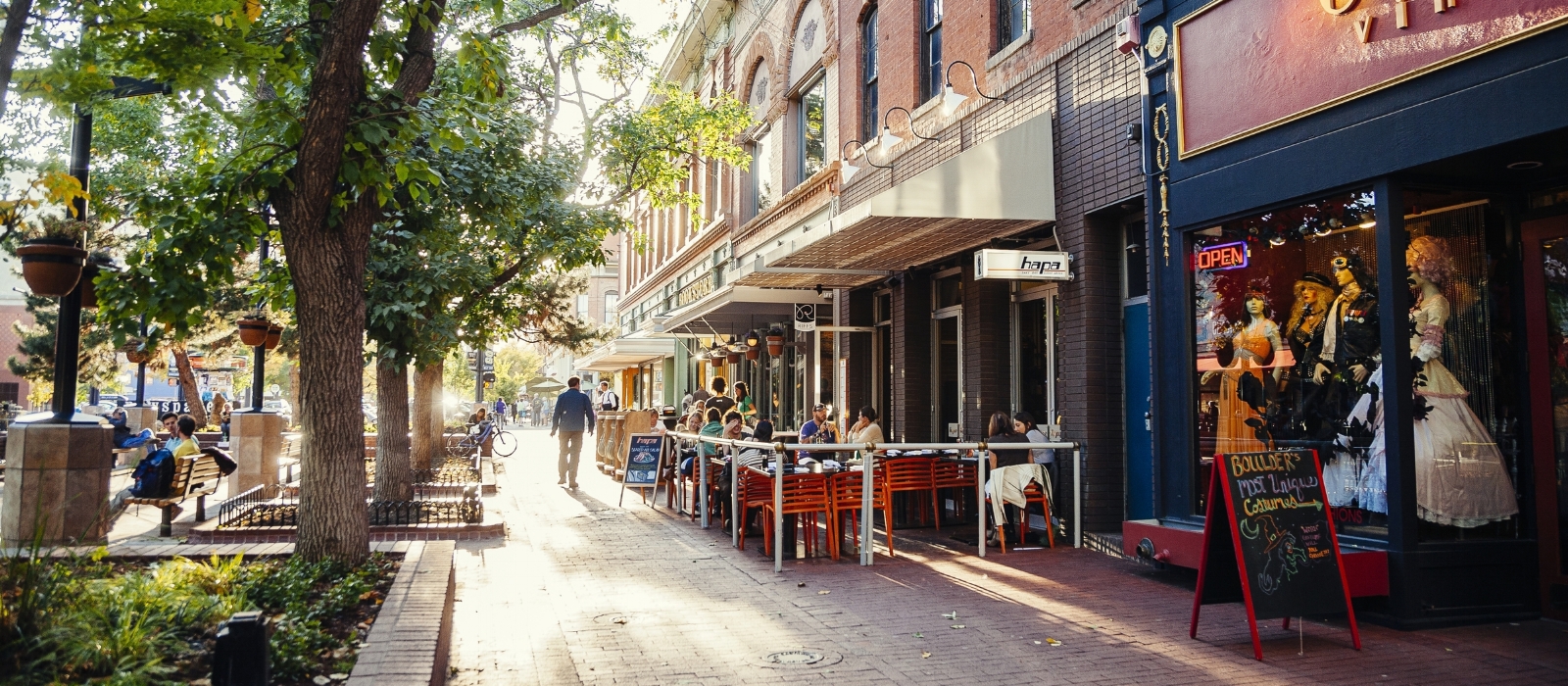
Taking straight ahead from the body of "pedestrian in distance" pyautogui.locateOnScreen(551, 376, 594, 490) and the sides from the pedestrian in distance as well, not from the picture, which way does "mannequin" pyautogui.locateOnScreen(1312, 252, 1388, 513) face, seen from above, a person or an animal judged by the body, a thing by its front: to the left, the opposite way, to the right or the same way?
to the left

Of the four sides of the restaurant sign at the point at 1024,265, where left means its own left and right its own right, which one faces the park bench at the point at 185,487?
right

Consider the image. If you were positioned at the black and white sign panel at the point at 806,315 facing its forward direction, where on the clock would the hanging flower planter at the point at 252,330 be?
The hanging flower planter is roughly at 2 o'clock from the black and white sign panel.

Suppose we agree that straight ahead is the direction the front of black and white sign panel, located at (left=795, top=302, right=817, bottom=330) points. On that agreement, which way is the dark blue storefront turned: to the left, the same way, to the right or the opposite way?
to the right

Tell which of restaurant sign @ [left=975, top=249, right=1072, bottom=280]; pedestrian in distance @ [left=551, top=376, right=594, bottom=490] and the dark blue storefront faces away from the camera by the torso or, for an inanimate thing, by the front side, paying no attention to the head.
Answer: the pedestrian in distance

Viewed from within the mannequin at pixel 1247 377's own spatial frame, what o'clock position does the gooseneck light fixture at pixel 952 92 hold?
The gooseneck light fixture is roughly at 3 o'clock from the mannequin.

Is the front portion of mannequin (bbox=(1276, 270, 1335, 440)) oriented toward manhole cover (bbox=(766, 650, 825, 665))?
yes

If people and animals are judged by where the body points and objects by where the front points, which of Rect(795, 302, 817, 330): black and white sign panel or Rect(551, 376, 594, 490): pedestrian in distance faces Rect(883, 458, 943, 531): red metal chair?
the black and white sign panel

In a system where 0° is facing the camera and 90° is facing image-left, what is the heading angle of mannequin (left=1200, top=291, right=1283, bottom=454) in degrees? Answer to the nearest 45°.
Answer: approximately 45°

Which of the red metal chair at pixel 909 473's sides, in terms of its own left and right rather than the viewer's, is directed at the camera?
back

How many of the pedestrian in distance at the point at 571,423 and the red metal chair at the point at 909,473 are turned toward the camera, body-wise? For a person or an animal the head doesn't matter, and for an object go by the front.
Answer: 0

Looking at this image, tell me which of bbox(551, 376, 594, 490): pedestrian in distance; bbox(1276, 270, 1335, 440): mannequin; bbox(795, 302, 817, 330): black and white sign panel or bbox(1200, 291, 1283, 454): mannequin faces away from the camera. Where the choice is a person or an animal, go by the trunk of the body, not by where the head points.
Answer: the pedestrian in distance

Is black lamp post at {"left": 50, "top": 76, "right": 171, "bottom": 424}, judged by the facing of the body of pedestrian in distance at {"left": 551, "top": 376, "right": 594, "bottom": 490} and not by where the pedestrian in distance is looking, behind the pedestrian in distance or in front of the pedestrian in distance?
behind

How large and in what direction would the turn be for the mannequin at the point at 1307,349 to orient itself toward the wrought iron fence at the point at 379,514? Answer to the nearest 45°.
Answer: approximately 45° to its right

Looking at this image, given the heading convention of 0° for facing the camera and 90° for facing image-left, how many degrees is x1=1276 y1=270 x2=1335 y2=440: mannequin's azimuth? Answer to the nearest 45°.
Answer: approximately 45°
